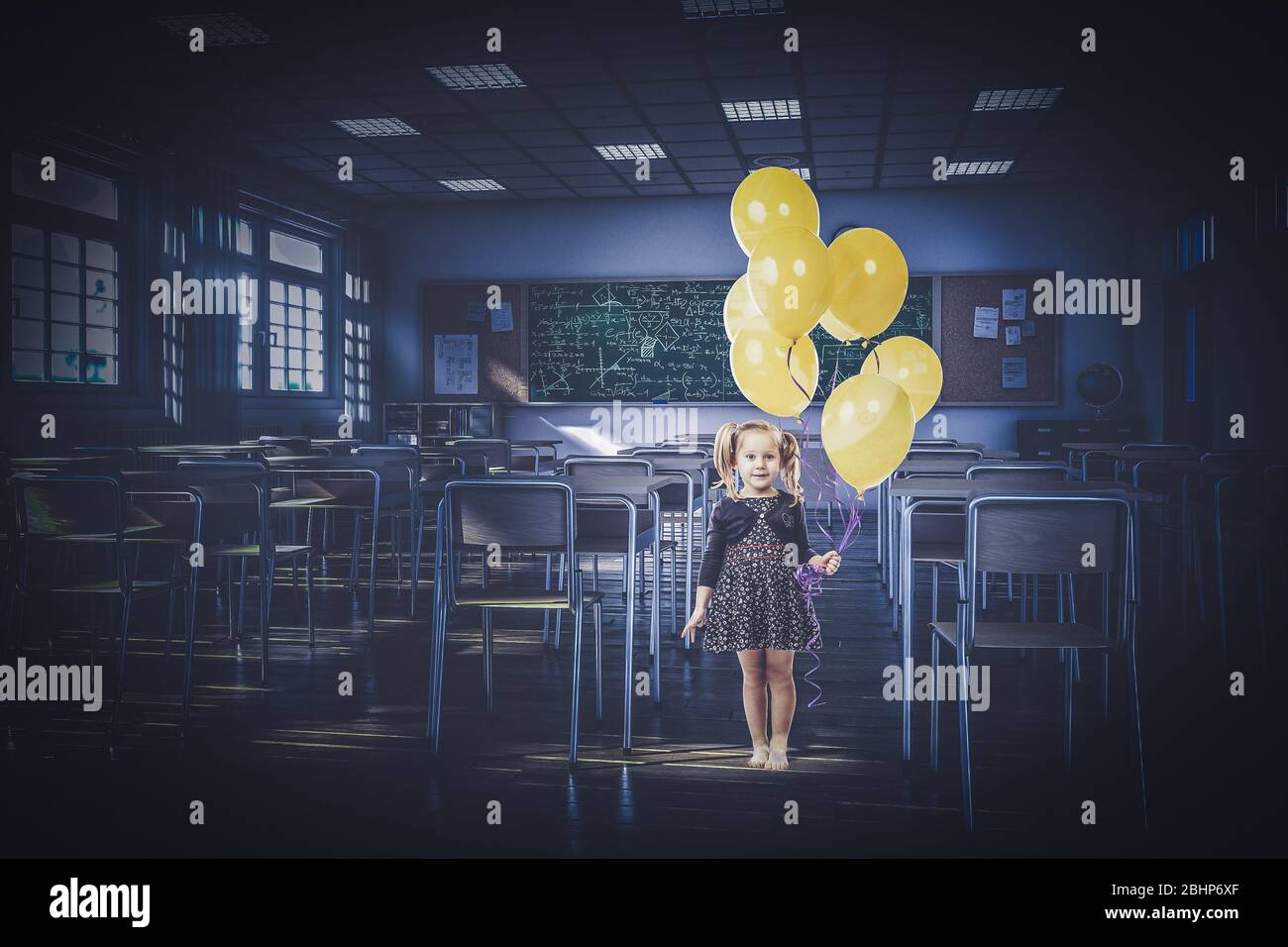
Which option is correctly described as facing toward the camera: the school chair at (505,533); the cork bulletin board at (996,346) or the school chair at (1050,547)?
the cork bulletin board

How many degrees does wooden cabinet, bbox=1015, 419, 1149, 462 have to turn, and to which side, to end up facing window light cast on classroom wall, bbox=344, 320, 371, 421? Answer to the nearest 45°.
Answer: approximately 90° to its right

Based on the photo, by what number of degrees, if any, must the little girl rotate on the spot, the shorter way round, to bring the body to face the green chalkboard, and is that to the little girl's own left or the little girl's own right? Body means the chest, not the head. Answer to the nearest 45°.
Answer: approximately 180°

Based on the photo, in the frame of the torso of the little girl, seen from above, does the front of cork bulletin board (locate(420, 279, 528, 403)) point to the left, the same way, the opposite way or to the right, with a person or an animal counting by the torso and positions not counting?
the same way

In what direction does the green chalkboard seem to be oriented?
toward the camera

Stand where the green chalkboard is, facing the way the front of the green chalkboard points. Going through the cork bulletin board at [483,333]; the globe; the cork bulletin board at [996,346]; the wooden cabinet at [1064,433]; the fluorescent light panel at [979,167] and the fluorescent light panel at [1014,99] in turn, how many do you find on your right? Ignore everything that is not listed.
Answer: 1

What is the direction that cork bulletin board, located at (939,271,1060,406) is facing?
toward the camera

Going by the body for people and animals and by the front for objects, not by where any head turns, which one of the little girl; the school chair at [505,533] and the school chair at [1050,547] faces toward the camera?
the little girl

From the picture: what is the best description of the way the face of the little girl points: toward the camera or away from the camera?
toward the camera

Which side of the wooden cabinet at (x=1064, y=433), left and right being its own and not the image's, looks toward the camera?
front

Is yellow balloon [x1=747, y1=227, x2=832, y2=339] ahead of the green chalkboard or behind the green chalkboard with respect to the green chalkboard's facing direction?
ahead

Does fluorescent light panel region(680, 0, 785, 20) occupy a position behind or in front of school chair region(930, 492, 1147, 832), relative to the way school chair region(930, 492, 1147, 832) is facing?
in front

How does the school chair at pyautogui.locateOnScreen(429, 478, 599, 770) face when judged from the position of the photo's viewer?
facing away from the viewer

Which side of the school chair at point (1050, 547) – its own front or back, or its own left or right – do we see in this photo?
back

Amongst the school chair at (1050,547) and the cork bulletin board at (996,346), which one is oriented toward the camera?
the cork bulletin board

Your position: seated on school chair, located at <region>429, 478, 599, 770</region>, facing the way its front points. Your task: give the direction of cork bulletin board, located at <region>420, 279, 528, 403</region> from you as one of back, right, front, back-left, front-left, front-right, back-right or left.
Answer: front
